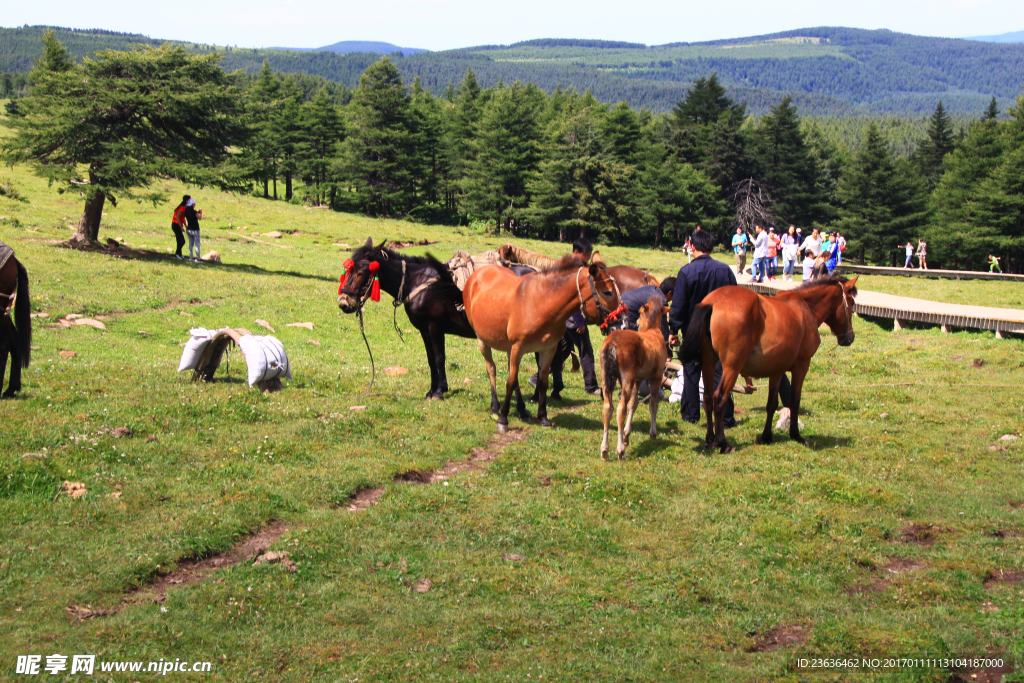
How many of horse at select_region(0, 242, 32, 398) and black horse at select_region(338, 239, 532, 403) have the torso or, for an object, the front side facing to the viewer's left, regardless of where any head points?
2

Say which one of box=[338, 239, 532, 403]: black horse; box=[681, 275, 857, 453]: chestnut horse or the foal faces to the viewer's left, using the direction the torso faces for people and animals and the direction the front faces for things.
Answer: the black horse

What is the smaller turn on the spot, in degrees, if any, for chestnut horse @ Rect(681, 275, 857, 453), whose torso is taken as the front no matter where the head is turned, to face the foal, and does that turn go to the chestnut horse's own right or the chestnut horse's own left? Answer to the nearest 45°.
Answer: approximately 180°

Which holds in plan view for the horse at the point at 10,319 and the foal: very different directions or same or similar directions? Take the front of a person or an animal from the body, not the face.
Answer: very different directions

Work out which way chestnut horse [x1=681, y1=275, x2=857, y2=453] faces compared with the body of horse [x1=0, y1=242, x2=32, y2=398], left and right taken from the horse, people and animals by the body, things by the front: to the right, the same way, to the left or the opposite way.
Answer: the opposite way

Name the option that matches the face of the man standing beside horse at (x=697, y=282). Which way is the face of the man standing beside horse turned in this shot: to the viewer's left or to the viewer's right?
to the viewer's left

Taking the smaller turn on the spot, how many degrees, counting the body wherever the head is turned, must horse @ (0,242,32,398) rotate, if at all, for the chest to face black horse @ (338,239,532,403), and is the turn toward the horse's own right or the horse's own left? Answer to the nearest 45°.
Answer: approximately 180°

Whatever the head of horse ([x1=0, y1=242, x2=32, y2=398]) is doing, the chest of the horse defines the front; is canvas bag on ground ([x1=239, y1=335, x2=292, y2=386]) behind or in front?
behind

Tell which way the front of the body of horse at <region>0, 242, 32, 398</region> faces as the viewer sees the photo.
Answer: to the viewer's left

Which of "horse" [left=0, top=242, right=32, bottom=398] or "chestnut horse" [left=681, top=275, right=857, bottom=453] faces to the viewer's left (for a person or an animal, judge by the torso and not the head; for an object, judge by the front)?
the horse

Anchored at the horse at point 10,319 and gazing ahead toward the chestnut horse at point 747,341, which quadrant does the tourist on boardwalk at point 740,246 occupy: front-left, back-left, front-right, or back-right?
front-left

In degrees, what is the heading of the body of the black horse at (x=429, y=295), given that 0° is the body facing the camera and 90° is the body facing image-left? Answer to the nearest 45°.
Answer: approximately 90°

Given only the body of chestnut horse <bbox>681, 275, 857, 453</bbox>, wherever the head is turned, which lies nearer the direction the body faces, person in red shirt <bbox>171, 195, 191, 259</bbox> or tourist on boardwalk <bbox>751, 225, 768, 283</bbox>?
the tourist on boardwalk
